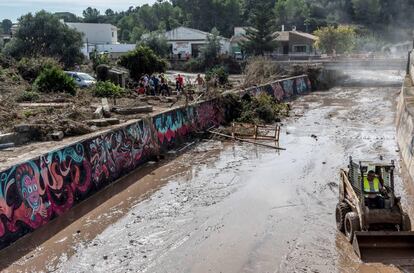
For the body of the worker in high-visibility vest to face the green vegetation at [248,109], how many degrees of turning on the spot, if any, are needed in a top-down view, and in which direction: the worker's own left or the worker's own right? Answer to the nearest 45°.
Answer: approximately 135° to the worker's own right

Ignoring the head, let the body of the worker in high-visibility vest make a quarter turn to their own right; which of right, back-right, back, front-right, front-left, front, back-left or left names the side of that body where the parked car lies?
front-right

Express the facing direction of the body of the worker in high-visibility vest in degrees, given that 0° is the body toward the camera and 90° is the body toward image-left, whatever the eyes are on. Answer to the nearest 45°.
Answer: approximately 0°

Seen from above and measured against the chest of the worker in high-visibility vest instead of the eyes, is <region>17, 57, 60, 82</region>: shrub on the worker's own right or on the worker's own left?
on the worker's own right

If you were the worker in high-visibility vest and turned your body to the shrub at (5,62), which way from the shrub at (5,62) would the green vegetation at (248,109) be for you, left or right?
right

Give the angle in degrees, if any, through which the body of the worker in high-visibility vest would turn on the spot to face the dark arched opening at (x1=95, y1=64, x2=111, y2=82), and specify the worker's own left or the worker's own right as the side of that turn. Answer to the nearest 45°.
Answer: approximately 135° to the worker's own right

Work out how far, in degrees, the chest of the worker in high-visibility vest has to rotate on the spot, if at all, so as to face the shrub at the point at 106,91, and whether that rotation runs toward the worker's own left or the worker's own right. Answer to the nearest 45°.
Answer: approximately 135° to the worker's own right

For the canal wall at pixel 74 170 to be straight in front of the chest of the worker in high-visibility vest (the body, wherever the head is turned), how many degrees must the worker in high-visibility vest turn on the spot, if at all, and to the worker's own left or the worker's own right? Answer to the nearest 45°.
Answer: approximately 90° to the worker's own right

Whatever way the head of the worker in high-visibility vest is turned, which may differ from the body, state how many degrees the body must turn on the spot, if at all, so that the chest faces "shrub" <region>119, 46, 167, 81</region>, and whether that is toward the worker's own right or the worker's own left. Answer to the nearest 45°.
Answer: approximately 135° to the worker's own right

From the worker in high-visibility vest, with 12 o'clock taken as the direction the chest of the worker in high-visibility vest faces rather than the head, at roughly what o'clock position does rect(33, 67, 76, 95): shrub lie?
The shrub is roughly at 4 o'clock from the worker in high-visibility vest.

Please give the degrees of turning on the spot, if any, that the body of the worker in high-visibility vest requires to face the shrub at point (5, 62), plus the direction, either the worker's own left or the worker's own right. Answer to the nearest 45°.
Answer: approximately 135° to the worker's own right
